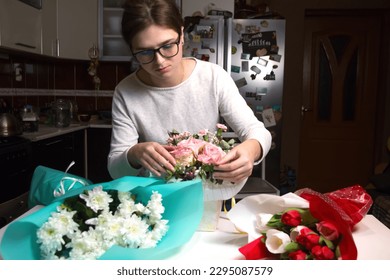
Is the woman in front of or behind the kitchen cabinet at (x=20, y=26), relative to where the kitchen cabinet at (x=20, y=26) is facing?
in front

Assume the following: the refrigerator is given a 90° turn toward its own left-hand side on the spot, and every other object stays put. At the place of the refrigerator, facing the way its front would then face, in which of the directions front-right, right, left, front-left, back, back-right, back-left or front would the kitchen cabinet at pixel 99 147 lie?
back

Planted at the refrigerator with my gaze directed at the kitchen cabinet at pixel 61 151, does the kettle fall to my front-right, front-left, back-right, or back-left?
front-left

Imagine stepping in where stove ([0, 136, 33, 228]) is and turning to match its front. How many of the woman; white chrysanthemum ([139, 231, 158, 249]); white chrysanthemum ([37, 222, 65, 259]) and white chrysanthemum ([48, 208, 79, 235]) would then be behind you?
0

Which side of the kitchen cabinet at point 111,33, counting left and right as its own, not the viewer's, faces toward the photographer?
front

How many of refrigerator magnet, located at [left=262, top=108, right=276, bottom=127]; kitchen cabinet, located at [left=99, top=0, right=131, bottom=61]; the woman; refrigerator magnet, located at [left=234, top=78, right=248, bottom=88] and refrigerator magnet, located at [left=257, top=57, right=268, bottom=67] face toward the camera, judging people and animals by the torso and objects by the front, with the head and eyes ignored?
5

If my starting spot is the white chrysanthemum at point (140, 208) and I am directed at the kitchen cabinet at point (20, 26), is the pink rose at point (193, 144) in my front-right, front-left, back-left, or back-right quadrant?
front-right

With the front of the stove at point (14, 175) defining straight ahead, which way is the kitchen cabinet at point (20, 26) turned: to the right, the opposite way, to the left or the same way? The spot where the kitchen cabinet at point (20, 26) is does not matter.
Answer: the same way

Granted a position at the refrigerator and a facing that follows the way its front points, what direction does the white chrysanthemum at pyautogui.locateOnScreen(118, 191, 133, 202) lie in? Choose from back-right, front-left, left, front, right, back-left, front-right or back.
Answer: front

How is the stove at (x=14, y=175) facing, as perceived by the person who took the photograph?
facing the viewer and to the right of the viewer

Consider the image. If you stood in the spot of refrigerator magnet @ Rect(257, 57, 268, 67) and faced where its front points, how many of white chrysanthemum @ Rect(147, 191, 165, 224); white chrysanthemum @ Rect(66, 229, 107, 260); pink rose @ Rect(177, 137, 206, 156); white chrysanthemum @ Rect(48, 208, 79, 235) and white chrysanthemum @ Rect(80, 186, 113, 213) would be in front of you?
5

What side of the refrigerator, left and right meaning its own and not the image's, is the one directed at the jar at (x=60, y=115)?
right

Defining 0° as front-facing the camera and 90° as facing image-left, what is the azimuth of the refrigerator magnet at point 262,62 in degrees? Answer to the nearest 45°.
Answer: approximately 0°

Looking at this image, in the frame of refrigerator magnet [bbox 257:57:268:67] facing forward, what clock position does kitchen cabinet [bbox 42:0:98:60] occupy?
The kitchen cabinet is roughly at 3 o'clock from the refrigerator magnet.

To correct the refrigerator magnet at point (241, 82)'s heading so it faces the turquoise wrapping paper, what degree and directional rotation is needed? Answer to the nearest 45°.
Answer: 0° — it already faces it

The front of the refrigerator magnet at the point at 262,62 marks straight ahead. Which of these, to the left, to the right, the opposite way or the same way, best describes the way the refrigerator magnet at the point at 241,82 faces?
the same way

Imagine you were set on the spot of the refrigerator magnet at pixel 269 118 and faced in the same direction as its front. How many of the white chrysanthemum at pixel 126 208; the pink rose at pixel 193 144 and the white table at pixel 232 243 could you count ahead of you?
3

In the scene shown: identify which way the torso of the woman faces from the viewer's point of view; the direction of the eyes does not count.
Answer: toward the camera

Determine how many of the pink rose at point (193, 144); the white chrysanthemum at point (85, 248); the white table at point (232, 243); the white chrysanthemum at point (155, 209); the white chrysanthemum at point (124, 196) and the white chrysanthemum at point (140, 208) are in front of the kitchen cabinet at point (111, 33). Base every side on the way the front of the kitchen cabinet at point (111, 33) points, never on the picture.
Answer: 6

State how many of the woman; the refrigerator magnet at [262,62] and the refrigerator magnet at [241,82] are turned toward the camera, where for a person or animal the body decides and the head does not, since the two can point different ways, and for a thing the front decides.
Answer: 3

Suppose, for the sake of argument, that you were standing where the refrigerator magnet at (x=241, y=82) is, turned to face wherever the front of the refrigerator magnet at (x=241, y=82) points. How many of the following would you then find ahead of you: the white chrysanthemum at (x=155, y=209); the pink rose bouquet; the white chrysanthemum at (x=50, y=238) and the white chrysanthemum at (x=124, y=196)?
4

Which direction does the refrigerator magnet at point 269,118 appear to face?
toward the camera
